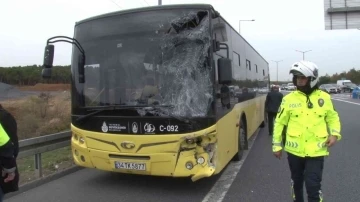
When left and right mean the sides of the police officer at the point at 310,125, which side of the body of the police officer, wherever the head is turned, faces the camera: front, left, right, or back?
front

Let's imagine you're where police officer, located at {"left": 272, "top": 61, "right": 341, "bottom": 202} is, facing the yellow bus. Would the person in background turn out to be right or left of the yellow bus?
right

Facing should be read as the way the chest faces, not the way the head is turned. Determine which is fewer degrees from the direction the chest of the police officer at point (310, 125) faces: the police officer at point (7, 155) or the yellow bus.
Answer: the police officer

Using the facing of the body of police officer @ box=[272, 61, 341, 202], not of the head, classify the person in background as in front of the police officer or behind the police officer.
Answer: behind

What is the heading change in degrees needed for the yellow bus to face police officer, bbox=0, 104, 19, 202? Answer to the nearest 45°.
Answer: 0° — it already faces them

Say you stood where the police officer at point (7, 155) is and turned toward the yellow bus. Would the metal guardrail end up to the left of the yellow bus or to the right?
left

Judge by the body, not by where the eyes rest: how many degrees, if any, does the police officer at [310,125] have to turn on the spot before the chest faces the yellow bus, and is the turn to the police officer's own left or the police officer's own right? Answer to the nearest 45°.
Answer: approximately 135° to the police officer's own right

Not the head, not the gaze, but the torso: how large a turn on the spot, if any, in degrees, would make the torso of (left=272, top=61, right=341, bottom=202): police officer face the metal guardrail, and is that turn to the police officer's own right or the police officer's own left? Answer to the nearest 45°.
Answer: approximately 90° to the police officer's own right

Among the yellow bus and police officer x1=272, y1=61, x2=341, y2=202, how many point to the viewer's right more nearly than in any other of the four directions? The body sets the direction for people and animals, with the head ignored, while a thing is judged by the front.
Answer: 0

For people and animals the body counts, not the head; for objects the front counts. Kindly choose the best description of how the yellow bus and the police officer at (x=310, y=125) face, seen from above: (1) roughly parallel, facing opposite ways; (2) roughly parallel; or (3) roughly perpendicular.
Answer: roughly parallel

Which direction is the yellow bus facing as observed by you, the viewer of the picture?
facing the viewer and to the left of the viewer

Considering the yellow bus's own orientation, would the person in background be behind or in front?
behind
